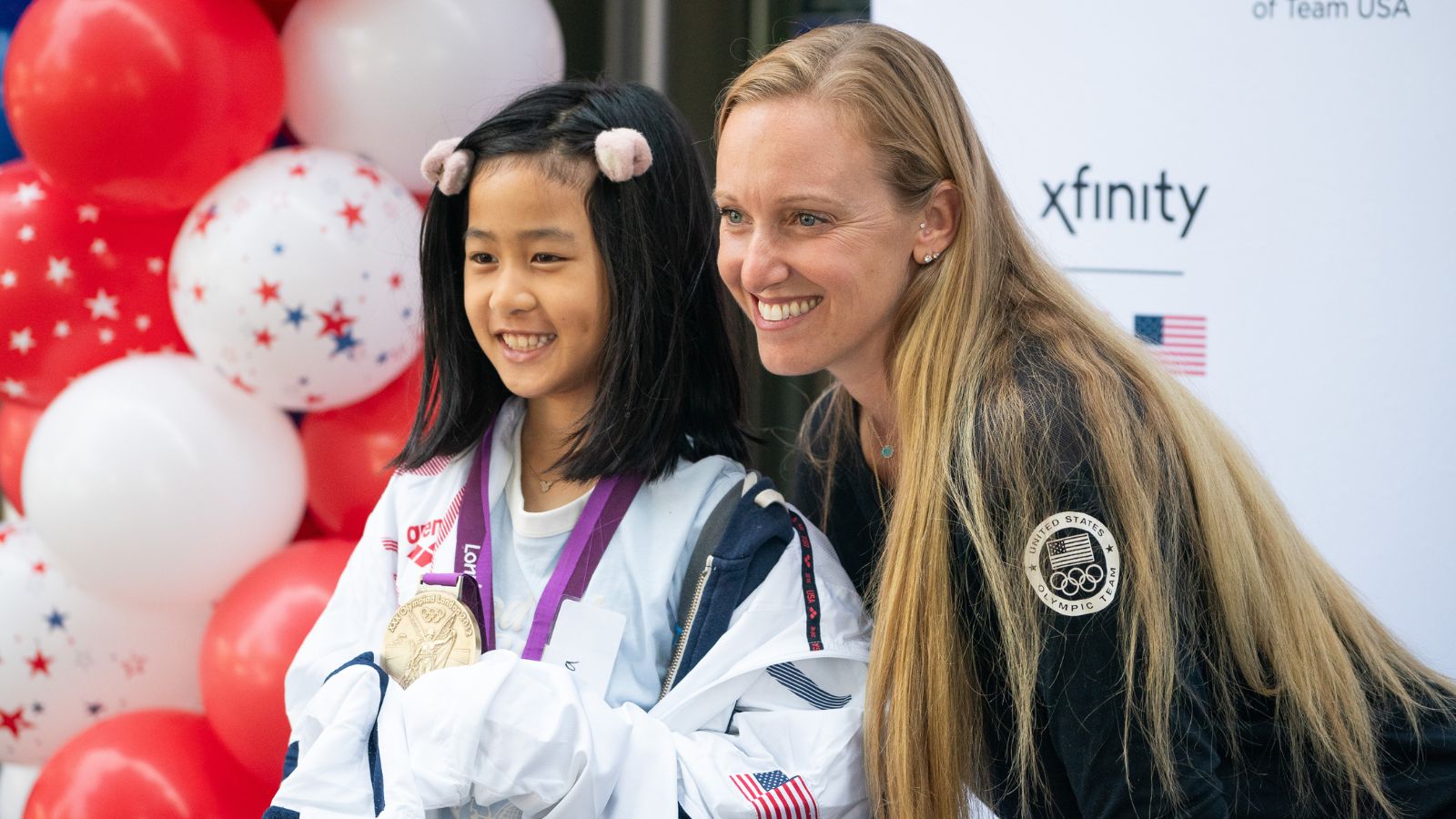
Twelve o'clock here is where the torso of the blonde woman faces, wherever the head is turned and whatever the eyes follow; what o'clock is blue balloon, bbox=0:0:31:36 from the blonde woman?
The blue balloon is roughly at 2 o'clock from the blonde woman.

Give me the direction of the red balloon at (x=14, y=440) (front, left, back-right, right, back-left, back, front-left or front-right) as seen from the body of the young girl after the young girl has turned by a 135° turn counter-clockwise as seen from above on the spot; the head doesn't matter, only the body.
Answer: back-left

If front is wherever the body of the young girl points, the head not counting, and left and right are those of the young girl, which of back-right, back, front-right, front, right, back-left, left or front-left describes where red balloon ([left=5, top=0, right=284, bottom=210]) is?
right

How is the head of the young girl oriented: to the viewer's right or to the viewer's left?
to the viewer's left

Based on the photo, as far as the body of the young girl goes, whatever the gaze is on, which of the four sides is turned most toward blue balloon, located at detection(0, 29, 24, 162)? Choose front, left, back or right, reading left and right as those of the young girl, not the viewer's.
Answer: right

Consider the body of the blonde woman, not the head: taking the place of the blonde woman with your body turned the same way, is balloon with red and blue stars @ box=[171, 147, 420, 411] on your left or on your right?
on your right

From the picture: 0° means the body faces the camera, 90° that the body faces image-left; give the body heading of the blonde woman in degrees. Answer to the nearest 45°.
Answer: approximately 45°

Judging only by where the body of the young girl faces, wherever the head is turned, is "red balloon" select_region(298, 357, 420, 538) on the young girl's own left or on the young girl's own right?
on the young girl's own right

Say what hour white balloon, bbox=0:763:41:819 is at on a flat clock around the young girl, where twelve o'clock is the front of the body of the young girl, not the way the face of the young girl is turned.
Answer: The white balloon is roughly at 3 o'clock from the young girl.

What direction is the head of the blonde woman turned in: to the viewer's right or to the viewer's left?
to the viewer's left

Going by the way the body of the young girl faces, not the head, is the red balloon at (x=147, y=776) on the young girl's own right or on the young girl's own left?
on the young girl's own right

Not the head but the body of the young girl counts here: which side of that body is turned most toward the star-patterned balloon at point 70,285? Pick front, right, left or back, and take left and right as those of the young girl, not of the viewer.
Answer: right

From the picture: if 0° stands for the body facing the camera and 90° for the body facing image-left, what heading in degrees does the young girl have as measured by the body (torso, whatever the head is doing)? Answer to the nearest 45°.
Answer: approximately 45°
